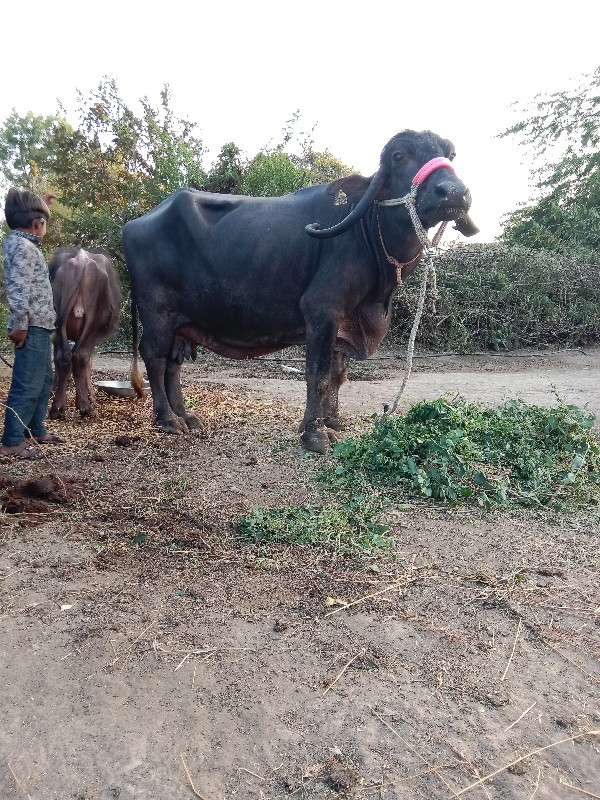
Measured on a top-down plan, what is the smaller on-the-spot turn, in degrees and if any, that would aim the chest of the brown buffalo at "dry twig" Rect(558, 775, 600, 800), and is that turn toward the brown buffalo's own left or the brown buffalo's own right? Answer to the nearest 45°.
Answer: approximately 180°

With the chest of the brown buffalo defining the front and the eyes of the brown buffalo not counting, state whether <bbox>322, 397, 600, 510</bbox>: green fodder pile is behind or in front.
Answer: behind

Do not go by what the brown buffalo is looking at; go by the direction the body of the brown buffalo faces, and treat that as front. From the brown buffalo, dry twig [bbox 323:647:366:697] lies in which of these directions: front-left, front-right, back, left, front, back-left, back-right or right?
back

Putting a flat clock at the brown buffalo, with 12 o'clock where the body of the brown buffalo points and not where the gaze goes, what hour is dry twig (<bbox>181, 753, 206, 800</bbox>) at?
The dry twig is roughly at 6 o'clock from the brown buffalo.

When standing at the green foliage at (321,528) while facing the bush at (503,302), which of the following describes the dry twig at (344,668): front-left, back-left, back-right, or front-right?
back-right

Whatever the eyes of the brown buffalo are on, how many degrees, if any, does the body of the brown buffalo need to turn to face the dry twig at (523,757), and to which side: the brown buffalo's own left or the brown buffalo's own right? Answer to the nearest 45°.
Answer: approximately 180°

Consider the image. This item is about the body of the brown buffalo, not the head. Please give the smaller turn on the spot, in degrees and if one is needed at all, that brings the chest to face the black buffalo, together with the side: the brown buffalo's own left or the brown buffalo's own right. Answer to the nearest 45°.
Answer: approximately 135° to the brown buffalo's own right

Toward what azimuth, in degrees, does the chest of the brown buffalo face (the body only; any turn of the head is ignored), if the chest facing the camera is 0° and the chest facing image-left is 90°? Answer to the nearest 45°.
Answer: approximately 180°
